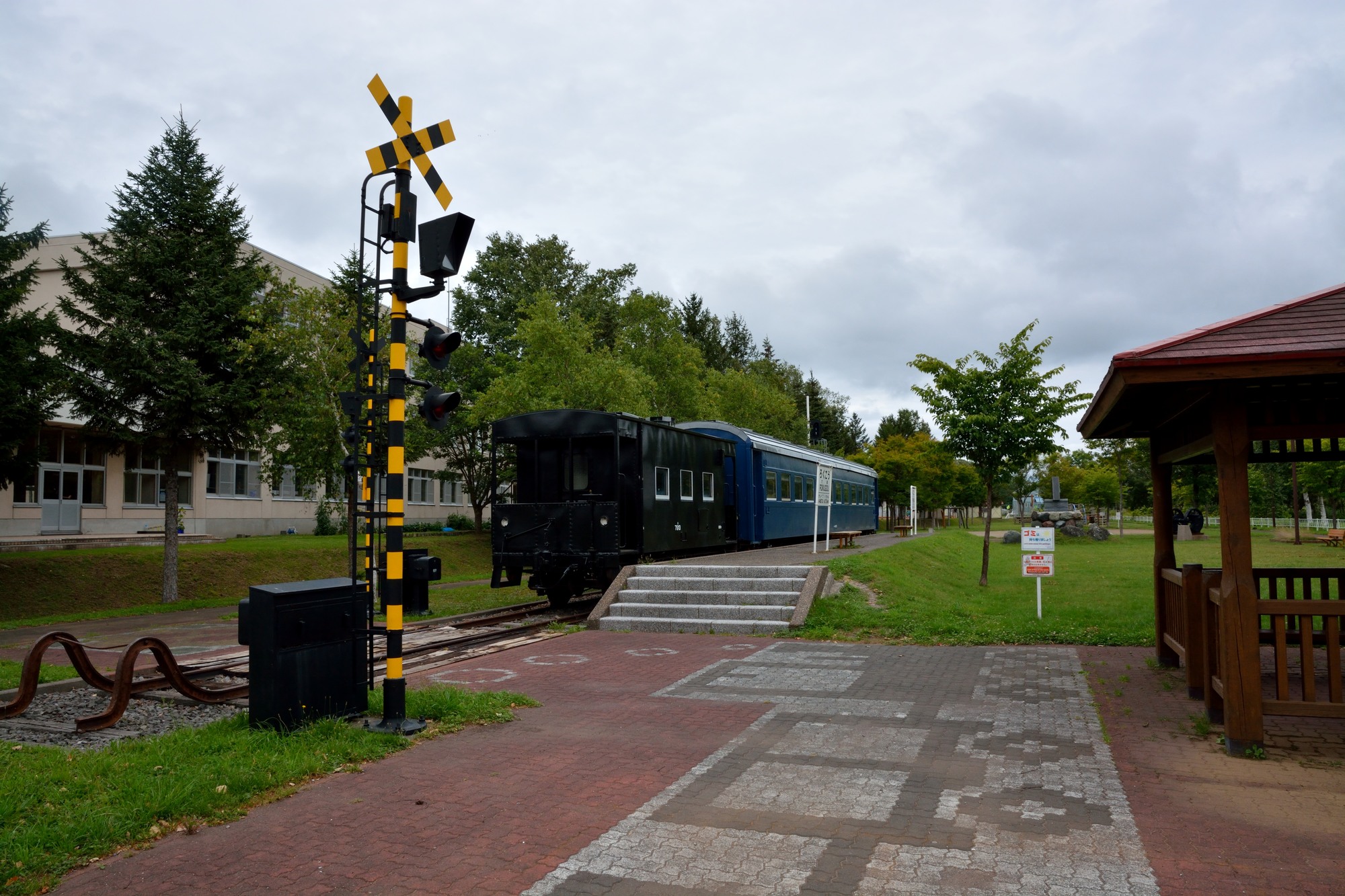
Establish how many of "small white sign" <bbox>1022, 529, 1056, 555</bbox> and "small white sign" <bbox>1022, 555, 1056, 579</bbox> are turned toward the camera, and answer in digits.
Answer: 2

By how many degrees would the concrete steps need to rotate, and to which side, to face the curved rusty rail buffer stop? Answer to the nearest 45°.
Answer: approximately 45° to its right

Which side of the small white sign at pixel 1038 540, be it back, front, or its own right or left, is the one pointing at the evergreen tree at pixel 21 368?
right

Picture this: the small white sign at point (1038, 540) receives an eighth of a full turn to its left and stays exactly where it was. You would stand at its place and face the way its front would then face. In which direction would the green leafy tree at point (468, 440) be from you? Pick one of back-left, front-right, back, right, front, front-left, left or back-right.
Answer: back

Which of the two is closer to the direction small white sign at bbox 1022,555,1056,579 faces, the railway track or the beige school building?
the railway track

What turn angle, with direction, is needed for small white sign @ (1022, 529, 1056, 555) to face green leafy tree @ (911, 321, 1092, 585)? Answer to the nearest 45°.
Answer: approximately 180°

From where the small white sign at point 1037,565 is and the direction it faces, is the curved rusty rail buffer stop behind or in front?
in front

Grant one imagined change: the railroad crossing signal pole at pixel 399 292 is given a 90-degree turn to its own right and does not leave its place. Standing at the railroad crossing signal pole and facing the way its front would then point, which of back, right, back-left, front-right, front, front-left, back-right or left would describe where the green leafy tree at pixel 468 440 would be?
back-right

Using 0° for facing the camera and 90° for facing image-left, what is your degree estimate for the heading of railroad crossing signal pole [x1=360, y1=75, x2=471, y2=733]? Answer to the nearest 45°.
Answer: approximately 315°

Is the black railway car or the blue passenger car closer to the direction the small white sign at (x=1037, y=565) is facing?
the black railway car

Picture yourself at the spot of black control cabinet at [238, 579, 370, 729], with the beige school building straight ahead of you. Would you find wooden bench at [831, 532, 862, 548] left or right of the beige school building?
right

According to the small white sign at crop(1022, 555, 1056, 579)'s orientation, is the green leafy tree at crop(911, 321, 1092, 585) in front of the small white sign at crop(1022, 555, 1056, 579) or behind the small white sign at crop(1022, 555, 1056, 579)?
behind

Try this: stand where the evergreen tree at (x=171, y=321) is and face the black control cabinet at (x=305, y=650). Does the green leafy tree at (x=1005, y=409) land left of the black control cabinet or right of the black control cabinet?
left

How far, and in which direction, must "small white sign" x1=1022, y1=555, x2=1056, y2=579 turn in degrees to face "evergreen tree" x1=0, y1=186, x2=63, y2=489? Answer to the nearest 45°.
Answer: approximately 90° to its right
